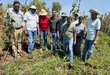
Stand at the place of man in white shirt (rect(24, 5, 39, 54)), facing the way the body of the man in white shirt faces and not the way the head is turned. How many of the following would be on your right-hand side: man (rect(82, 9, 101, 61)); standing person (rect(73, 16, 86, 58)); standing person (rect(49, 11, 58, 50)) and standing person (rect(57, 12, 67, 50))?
0

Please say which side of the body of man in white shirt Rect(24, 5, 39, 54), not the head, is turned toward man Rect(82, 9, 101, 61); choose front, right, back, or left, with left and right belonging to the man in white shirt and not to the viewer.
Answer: left

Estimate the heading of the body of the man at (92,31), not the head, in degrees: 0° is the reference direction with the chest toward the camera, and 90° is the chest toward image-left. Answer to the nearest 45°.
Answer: approximately 45°

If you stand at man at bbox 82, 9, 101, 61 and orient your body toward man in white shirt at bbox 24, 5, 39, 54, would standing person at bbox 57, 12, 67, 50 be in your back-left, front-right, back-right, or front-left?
front-right

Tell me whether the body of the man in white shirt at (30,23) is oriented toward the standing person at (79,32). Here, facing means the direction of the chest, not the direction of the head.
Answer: no

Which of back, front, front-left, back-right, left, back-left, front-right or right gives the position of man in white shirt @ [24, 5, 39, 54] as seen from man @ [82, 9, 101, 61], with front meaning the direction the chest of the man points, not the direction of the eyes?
front-right

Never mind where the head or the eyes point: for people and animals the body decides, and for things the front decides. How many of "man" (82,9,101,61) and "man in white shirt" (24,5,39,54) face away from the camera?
0

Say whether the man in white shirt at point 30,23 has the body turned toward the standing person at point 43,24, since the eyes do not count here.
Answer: no

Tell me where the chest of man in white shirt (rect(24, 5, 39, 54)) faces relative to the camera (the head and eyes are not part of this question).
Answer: toward the camera

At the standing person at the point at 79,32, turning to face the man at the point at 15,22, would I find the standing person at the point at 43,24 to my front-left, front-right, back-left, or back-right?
front-right

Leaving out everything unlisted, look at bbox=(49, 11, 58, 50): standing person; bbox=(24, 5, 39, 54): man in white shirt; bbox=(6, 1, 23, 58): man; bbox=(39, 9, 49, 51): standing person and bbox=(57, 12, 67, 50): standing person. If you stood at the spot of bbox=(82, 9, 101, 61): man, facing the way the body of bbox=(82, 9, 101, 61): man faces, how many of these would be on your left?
0

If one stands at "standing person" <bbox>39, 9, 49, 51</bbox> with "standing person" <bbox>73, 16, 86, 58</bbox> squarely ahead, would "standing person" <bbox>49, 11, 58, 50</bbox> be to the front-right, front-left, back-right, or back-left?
front-left
